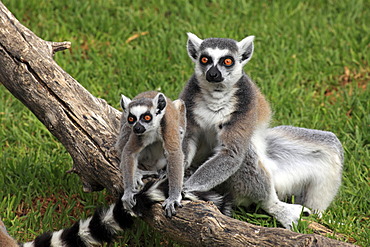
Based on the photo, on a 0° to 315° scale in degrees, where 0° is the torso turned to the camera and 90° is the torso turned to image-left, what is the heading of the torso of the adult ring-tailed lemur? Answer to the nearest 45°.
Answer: approximately 45°

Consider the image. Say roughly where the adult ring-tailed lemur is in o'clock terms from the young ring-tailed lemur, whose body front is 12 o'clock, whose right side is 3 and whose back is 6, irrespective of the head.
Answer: The adult ring-tailed lemur is roughly at 8 o'clock from the young ring-tailed lemur.

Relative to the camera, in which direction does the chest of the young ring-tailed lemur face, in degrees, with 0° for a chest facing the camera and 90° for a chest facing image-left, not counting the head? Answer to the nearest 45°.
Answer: approximately 0°
